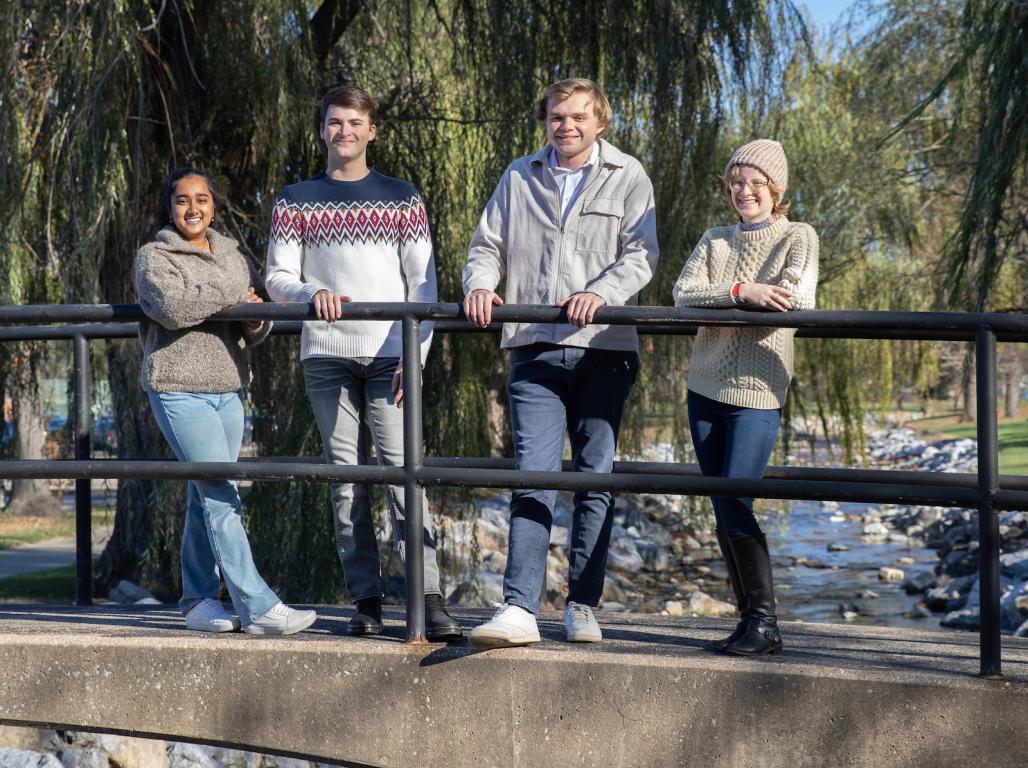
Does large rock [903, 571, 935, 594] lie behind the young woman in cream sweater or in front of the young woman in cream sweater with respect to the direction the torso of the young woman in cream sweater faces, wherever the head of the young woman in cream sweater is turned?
behind

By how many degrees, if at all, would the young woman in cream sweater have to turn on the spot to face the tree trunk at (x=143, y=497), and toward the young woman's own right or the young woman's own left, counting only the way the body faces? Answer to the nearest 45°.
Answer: approximately 90° to the young woman's own right

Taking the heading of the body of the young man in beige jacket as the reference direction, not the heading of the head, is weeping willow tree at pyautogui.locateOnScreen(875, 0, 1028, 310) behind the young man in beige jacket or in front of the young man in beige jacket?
behind

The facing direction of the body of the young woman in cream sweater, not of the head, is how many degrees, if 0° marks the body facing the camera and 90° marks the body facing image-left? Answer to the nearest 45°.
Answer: approximately 45°

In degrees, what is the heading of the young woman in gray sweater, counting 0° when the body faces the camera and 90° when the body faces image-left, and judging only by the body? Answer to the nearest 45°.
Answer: approximately 315°

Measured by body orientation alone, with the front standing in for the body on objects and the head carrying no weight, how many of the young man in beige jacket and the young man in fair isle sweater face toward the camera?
2

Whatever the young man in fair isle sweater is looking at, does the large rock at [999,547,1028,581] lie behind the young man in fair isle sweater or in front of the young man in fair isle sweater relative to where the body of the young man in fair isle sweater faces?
behind

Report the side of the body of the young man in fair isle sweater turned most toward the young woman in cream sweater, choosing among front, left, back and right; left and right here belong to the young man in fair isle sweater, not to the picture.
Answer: left

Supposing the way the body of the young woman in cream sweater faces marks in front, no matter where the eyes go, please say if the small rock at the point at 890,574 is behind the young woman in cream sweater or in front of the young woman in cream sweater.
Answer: behind

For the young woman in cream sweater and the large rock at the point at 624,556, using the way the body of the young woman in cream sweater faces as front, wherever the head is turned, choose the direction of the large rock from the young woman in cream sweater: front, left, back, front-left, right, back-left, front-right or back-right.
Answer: back-right

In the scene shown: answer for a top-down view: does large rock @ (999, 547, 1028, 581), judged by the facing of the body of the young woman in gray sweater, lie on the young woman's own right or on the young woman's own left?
on the young woman's own left
